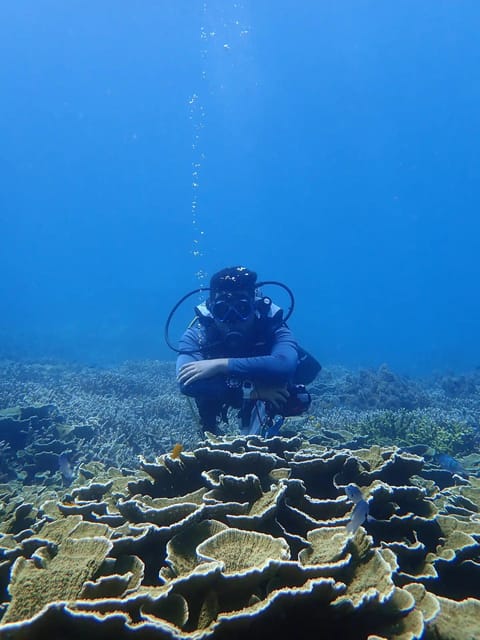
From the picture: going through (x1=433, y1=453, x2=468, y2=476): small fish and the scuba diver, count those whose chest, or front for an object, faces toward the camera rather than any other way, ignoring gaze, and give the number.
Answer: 1

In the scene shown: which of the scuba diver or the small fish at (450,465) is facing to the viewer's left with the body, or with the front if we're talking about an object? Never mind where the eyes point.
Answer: the small fish

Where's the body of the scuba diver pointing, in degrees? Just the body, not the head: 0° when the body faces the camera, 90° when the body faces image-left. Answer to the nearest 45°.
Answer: approximately 0°

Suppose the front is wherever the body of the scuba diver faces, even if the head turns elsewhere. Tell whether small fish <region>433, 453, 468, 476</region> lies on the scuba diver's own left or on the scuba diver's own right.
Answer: on the scuba diver's own left

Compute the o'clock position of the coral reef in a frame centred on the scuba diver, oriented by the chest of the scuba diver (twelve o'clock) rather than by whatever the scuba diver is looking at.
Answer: The coral reef is roughly at 12 o'clock from the scuba diver.

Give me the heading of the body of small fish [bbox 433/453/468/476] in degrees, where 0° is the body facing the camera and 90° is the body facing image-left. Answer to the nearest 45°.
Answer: approximately 90°
